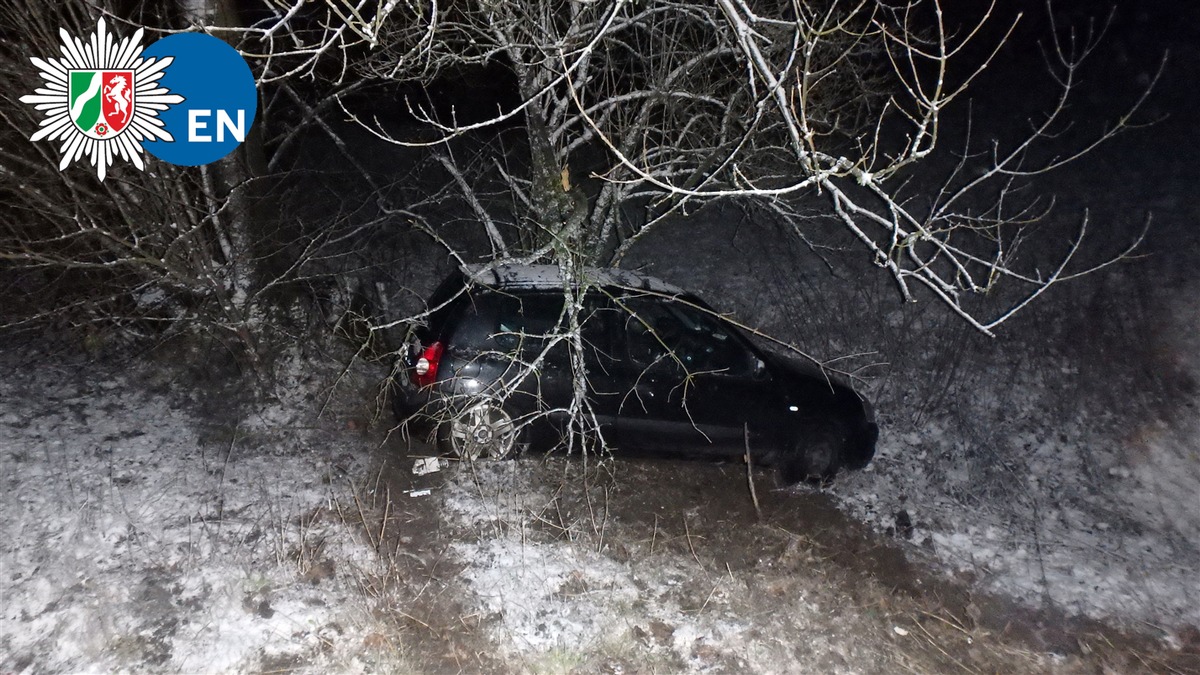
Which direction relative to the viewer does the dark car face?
to the viewer's right

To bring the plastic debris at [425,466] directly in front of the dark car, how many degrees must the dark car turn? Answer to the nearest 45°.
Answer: approximately 180°
